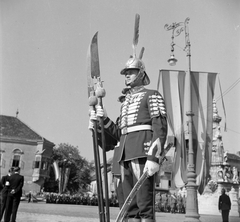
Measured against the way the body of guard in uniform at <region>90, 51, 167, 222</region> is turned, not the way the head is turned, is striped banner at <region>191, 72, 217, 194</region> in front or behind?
behind

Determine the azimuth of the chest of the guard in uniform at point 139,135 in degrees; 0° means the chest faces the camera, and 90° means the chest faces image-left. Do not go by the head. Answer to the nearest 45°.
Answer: approximately 45°

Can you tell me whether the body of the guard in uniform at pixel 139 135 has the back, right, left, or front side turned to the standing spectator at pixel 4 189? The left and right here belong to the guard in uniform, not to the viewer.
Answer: right

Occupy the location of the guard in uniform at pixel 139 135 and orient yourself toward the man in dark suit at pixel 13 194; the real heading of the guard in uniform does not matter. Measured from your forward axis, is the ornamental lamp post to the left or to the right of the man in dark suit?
right

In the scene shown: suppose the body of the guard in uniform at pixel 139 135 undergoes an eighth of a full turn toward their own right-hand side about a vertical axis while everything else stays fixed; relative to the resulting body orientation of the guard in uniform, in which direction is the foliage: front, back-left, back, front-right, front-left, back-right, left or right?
right

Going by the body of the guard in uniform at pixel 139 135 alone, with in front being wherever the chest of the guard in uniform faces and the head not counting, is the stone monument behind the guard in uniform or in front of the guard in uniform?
behind

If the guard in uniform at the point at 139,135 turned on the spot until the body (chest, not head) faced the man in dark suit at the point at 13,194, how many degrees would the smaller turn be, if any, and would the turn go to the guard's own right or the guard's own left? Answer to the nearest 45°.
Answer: approximately 90° to the guard's own right

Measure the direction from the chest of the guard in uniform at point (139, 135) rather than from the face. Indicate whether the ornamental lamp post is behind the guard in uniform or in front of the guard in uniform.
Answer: behind
